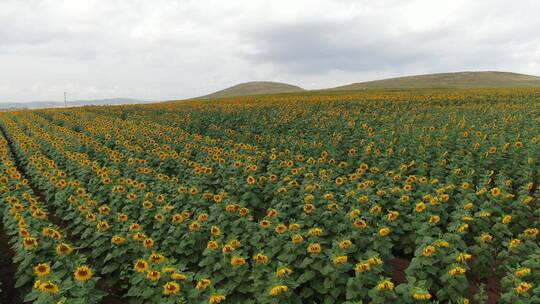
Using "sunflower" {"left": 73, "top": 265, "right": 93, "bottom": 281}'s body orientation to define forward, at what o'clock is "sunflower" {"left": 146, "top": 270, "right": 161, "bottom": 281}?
"sunflower" {"left": 146, "top": 270, "right": 161, "bottom": 281} is roughly at 10 o'clock from "sunflower" {"left": 73, "top": 265, "right": 93, "bottom": 281}.

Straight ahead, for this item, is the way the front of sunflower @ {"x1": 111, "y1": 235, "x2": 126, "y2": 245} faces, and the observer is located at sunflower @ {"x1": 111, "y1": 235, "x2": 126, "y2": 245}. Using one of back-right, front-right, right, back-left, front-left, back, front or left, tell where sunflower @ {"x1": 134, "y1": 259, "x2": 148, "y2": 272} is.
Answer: front

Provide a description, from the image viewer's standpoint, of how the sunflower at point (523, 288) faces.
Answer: facing the viewer

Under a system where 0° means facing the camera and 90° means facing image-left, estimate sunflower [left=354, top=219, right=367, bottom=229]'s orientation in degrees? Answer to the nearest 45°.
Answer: approximately 0°

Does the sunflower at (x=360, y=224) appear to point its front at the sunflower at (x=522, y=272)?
no

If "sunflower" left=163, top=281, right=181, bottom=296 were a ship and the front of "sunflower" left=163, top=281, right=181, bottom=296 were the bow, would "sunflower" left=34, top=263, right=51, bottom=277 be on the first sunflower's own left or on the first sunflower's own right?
on the first sunflower's own right

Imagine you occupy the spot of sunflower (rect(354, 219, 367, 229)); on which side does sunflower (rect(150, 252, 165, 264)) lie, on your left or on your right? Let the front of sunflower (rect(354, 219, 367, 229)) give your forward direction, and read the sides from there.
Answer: on your right

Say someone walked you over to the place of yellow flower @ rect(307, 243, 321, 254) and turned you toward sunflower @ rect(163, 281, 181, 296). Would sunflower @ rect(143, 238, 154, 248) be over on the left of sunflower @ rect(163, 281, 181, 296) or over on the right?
right

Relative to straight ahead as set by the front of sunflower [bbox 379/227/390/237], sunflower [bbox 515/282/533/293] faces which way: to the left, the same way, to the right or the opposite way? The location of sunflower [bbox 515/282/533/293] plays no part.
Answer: the same way

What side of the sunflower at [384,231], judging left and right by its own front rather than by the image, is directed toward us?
front

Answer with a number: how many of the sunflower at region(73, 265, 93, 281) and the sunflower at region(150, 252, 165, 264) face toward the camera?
2

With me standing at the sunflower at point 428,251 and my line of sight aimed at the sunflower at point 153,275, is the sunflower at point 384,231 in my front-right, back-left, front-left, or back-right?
front-right

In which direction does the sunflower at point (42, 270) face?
toward the camera
